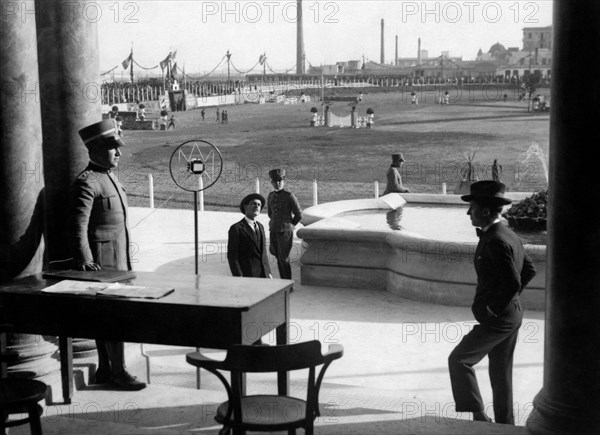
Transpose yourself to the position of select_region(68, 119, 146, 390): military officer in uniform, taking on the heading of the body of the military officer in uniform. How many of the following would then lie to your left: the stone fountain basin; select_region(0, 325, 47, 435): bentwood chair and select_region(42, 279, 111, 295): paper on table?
1

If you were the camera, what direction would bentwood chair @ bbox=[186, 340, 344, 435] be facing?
facing away from the viewer

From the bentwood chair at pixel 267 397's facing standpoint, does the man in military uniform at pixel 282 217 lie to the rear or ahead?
ahead

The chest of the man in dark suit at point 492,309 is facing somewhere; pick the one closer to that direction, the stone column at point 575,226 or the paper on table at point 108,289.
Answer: the paper on table

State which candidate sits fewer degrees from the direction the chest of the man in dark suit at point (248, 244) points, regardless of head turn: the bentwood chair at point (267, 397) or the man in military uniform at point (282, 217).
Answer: the bentwood chair

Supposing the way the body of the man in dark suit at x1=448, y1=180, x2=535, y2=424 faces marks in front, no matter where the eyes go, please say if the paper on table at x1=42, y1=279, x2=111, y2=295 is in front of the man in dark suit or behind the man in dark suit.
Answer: in front

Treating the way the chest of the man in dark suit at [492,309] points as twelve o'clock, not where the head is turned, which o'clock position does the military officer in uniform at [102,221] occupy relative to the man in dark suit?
The military officer in uniform is roughly at 12 o'clock from the man in dark suit.

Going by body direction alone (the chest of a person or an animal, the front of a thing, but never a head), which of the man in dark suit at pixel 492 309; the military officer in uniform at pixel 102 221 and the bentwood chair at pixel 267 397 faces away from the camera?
the bentwood chair

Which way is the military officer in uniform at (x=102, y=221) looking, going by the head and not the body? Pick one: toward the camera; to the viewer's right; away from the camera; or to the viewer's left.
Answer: to the viewer's right

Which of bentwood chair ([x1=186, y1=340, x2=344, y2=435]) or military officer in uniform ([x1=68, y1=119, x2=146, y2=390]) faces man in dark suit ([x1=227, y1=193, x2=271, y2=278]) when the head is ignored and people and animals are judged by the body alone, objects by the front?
the bentwood chair

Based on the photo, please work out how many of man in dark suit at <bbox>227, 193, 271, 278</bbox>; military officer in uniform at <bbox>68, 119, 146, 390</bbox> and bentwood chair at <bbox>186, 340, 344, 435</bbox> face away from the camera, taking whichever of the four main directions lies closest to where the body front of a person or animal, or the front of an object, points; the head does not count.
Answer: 1

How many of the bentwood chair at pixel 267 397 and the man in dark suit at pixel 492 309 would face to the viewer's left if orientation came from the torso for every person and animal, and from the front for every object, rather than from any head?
1

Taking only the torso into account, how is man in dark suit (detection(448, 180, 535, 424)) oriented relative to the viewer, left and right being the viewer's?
facing to the left of the viewer

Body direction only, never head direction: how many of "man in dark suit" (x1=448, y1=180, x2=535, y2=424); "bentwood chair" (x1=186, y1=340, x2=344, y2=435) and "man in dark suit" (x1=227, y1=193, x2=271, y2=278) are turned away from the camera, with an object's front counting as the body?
1

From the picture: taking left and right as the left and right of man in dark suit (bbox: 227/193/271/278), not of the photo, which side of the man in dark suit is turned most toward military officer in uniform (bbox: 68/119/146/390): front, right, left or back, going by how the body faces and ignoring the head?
right

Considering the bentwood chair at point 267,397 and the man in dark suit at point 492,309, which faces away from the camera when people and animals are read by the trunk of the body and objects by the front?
the bentwood chair

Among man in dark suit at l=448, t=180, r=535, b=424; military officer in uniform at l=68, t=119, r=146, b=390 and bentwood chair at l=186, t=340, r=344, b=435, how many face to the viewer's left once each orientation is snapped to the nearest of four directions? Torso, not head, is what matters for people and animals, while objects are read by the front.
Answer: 1
